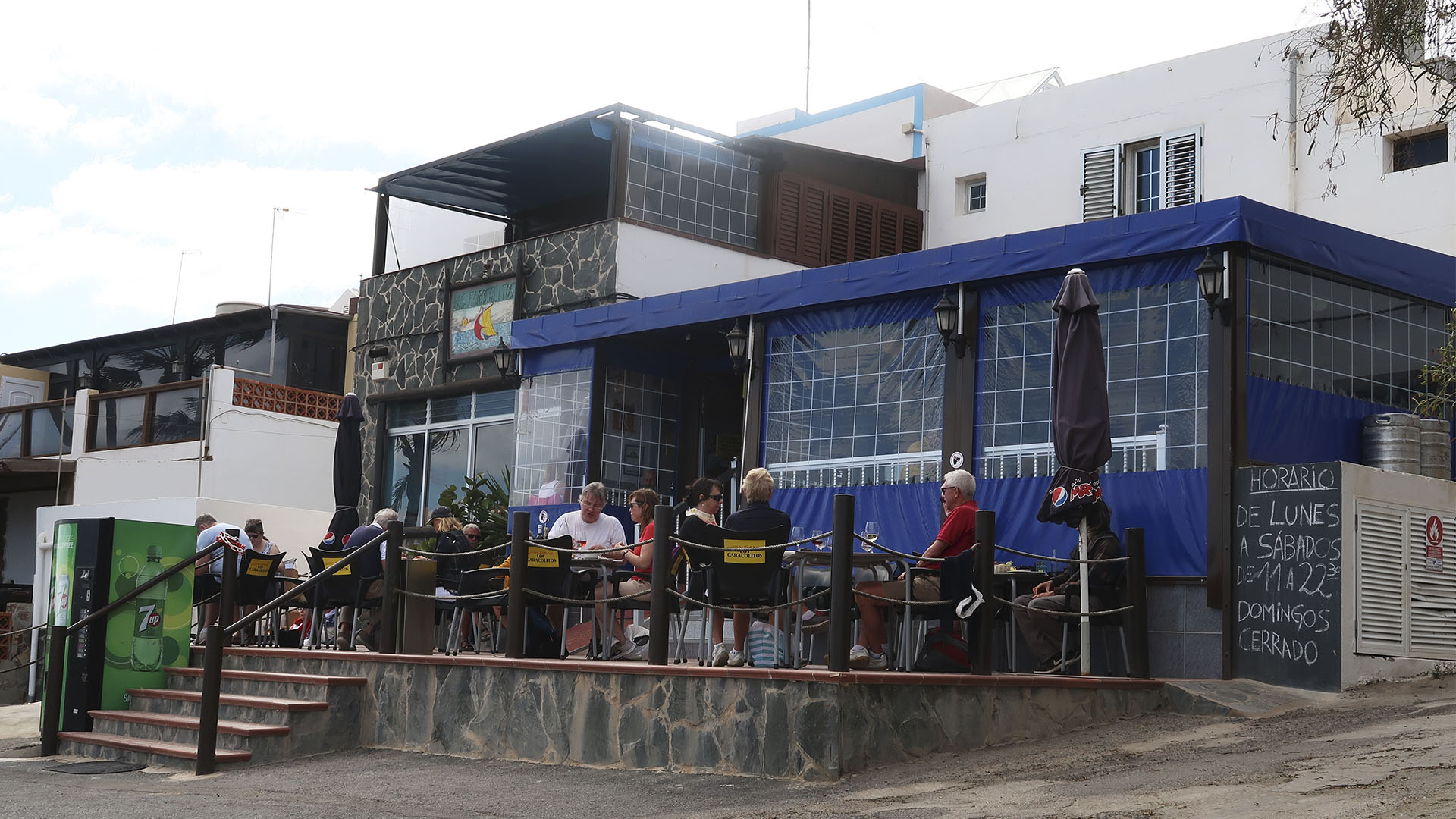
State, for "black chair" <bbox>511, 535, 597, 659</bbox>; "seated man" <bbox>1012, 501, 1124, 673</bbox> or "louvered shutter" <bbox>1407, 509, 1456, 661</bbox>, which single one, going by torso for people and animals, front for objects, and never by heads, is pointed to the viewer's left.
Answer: the seated man

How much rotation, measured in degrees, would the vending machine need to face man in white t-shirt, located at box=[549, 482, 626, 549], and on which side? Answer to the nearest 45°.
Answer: approximately 90° to its left

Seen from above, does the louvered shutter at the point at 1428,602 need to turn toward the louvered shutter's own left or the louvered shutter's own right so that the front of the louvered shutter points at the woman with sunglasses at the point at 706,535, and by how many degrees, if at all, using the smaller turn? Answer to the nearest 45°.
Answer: approximately 45° to the louvered shutter's own right

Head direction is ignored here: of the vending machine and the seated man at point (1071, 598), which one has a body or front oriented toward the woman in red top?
the seated man

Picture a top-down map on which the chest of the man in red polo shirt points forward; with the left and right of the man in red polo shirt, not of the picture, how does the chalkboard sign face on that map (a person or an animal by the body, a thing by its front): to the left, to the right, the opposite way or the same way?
to the left

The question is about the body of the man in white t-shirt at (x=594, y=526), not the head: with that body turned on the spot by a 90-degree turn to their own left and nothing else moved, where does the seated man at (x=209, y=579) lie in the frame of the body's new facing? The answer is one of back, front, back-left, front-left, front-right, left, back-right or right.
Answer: back-left

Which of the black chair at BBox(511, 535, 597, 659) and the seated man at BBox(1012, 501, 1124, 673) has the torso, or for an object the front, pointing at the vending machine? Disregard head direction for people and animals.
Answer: the seated man

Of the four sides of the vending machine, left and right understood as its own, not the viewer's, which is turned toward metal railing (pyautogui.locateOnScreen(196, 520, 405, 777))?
left

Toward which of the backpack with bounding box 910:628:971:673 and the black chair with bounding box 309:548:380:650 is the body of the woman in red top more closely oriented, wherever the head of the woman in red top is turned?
the black chair

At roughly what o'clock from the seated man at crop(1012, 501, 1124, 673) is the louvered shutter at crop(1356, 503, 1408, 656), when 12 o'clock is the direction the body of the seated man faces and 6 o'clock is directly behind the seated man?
The louvered shutter is roughly at 6 o'clock from the seated man.

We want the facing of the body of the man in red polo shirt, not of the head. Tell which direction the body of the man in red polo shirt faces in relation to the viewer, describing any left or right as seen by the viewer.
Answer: facing to the left of the viewer

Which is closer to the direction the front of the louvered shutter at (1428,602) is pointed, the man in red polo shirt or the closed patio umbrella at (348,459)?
the man in red polo shirt

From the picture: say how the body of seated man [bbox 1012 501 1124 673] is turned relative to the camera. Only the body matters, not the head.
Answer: to the viewer's left
